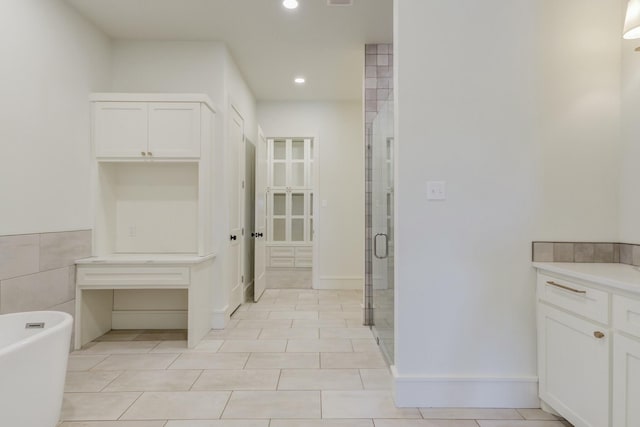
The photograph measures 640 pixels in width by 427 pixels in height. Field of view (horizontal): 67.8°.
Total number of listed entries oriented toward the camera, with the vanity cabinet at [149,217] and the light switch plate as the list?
2

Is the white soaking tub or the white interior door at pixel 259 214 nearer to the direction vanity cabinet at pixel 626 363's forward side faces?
the white soaking tub

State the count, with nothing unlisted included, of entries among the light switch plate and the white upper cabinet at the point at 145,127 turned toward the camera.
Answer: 2

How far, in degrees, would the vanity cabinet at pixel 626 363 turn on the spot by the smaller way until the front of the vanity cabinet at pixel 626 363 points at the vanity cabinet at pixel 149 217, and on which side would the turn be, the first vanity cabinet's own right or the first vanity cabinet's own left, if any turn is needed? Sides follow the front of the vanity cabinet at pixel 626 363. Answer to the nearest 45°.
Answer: approximately 45° to the first vanity cabinet's own right

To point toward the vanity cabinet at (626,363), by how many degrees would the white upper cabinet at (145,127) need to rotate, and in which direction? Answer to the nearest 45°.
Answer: approximately 45° to its left

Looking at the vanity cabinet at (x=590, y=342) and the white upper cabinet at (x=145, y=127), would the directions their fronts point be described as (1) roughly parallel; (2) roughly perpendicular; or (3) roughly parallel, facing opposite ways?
roughly perpendicular

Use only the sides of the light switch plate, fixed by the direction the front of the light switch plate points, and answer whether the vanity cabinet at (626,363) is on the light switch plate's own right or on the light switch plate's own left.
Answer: on the light switch plate's own left

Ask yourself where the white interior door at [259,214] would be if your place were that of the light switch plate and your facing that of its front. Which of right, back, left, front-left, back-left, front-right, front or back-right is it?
back-right

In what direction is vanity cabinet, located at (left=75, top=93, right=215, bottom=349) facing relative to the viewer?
toward the camera

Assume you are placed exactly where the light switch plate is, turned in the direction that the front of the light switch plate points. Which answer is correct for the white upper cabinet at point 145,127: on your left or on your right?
on your right

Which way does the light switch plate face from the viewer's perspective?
toward the camera
